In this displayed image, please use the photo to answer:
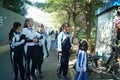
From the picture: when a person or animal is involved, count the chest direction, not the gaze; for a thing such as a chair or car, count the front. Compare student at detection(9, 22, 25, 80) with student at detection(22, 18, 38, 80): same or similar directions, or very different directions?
same or similar directions

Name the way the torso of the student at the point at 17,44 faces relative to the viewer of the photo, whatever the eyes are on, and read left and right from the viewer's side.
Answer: facing the viewer and to the right of the viewer

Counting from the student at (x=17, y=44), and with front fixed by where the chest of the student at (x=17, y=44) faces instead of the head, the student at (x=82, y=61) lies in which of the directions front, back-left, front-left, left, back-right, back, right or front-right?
front

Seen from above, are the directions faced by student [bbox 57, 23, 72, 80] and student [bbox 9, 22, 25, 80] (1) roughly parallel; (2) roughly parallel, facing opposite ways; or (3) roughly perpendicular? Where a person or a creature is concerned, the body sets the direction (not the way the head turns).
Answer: roughly parallel

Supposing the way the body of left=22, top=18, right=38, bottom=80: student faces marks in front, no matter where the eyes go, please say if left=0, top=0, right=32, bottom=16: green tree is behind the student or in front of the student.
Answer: behind
